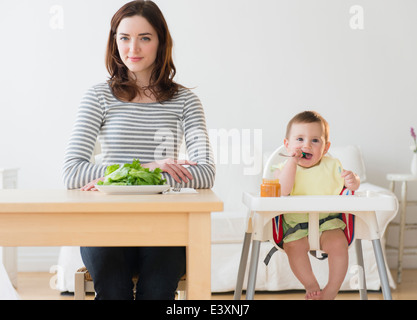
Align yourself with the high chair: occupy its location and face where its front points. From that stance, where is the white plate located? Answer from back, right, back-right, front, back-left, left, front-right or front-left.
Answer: front-right

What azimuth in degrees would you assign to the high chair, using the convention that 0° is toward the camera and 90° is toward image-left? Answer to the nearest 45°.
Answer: approximately 0°

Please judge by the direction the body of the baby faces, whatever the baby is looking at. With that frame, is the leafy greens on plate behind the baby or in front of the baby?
in front

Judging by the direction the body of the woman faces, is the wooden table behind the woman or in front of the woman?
in front
